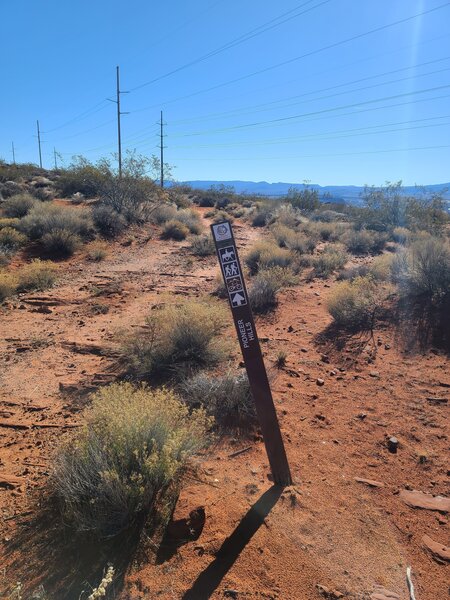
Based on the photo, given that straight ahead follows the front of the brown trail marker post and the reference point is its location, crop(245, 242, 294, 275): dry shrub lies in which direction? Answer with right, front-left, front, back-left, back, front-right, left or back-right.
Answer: back

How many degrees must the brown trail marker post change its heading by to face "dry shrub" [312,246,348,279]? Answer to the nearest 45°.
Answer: approximately 180°

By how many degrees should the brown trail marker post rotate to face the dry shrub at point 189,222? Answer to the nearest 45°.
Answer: approximately 180°

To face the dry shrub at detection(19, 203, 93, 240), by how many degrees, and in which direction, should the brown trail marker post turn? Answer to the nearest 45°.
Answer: approximately 135° to its right

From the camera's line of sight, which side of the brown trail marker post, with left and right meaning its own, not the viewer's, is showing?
front

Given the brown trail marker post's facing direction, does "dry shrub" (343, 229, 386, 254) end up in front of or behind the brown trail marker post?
behind

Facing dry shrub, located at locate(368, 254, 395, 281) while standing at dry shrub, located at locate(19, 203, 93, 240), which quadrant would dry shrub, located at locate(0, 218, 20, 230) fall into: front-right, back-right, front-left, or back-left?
back-right

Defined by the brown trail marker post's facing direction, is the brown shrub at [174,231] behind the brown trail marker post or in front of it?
behind

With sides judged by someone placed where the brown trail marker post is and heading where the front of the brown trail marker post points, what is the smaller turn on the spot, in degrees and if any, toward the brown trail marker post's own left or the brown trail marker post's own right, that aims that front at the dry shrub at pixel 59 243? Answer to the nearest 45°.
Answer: approximately 135° to the brown trail marker post's own right

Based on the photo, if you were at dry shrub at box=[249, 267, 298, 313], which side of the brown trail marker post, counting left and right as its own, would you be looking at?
back

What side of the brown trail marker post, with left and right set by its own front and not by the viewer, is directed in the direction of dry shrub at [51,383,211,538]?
right

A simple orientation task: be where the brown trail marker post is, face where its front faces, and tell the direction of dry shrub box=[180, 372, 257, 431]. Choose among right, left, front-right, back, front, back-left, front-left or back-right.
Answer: back

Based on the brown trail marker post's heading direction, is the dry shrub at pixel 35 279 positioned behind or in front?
behind

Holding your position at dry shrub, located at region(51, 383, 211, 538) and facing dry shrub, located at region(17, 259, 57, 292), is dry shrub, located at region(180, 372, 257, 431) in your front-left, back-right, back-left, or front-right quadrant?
front-right

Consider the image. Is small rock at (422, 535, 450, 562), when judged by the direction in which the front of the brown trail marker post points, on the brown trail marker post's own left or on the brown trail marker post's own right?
on the brown trail marker post's own left
